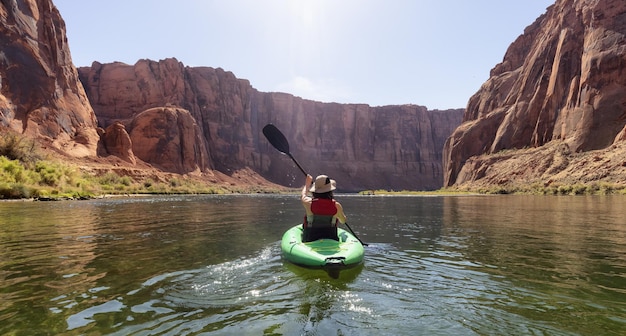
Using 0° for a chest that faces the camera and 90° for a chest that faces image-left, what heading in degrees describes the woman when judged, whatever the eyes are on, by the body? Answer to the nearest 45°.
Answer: approximately 180°

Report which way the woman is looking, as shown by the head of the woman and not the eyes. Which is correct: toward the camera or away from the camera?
away from the camera
